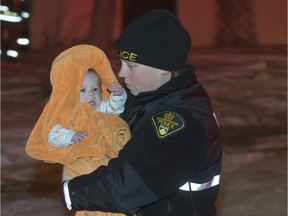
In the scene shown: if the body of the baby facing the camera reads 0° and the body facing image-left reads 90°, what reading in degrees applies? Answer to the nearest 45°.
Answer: approximately 0°

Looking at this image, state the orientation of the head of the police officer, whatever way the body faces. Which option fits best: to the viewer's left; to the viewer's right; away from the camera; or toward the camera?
to the viewer's left

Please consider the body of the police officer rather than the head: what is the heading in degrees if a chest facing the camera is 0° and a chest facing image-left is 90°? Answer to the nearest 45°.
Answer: approximately 90°
